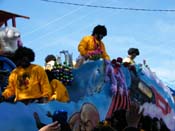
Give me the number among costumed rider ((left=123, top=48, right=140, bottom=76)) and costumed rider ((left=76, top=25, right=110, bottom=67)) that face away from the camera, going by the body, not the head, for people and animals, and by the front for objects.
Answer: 0

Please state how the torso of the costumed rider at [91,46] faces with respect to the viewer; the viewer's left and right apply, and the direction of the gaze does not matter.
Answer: facing the viewer and to the right of the viewer

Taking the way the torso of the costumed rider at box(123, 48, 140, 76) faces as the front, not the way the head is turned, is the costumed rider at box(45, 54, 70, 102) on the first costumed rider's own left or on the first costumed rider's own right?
on the first costumed rider's own right

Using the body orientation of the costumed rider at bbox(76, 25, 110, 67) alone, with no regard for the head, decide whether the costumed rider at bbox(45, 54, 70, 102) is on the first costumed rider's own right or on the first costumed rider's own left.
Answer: on the first costumed rider's own right
